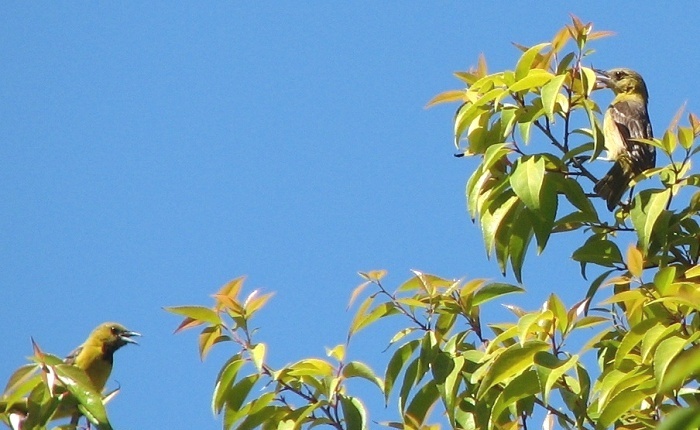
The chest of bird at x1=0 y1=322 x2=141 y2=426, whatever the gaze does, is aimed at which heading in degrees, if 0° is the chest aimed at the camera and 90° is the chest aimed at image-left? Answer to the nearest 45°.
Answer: approximately 270°

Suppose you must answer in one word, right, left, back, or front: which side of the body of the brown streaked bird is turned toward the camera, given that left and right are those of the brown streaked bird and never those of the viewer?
left

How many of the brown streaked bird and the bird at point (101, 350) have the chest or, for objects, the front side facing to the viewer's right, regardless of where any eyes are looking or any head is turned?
1

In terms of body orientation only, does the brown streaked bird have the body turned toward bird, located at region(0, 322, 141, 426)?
yes
